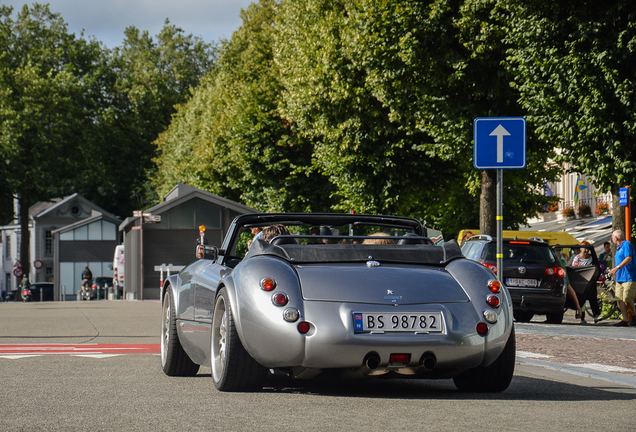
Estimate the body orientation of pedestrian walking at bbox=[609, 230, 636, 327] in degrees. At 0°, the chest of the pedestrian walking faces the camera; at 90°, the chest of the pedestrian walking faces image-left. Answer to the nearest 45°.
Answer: approximately 90°

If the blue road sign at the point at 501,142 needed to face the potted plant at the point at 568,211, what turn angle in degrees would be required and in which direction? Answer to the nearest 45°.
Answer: approximately 180°

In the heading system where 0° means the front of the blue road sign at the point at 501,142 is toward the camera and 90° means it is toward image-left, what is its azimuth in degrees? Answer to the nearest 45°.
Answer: approximately 0°

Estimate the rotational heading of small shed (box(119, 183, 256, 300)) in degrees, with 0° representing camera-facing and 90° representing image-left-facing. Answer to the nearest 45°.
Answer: approximately 0°

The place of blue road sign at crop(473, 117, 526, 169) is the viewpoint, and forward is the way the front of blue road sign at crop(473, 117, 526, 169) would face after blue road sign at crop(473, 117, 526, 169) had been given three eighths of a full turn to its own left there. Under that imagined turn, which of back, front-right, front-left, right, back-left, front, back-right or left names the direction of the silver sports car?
back-right

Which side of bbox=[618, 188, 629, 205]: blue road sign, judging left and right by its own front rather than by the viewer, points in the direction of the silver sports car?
front

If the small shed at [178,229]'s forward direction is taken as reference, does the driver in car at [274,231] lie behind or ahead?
ahead

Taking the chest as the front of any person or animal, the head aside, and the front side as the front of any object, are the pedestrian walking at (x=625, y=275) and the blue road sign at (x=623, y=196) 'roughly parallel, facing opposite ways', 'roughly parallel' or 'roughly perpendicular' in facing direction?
roughly perpendicular

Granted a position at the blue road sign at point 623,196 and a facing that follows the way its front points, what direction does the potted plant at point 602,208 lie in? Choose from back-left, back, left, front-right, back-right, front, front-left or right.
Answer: back

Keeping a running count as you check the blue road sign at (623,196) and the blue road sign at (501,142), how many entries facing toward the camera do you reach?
2
